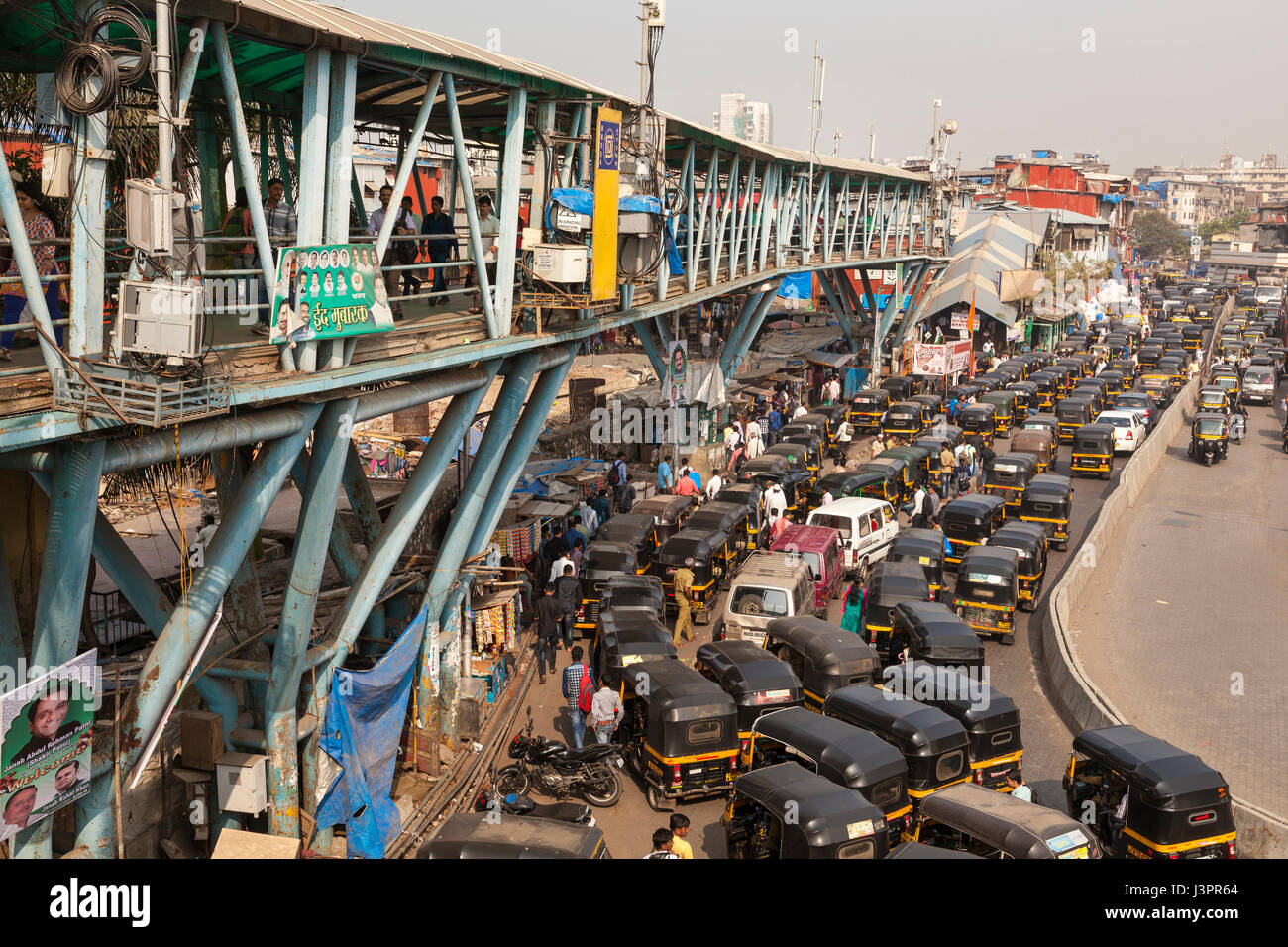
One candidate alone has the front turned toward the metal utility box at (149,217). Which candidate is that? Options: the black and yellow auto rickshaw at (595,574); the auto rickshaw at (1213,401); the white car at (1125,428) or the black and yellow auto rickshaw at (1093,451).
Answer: the auto rickshaw

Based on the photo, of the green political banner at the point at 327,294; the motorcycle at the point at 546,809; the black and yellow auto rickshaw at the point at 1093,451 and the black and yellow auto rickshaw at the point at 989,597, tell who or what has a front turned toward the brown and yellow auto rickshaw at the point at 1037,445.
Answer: the black and yellow auto rickshaw at the point at 989,597

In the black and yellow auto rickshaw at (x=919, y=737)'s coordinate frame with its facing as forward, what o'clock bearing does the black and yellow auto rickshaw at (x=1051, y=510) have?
the black and yellow auto rickshaw at (x=1051, y=510) is roughly at 2 o'clock from the black and yellow auto rickshaw at (x=919, y=737).

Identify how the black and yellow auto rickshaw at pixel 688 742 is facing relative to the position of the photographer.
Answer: facing away from the viewer and to the left of the viewer

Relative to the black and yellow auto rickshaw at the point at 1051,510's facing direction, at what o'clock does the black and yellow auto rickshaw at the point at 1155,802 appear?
the black and yellow auto rickshaw at the point at 1155,802 is roughly at 6 o'clock from the black and yellow auto rickshaw at the point at 1051,510.

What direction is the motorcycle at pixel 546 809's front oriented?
to the viewer's left

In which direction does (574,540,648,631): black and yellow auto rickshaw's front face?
away from the camera

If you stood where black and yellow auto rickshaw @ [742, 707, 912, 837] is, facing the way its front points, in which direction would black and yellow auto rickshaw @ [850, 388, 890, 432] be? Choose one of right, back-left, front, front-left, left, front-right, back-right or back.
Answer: front-right

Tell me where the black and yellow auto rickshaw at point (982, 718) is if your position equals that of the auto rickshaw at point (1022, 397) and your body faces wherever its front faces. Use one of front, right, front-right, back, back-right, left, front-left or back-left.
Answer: back

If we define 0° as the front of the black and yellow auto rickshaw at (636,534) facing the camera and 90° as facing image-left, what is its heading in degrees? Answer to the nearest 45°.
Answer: approximately 135°

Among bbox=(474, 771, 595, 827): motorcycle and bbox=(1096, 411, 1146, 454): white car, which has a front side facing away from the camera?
the white car

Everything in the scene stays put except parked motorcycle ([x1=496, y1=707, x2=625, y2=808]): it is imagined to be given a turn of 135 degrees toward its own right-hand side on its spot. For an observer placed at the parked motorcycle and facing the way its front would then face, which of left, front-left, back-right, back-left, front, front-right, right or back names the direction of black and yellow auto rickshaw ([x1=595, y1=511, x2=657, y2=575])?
front-left

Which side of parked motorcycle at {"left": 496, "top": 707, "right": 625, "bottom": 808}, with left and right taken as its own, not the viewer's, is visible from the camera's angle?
left

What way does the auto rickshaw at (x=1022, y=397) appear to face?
away from the camera

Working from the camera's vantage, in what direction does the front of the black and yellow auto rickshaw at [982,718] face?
facing away from the viewer and to the left of the viewer
